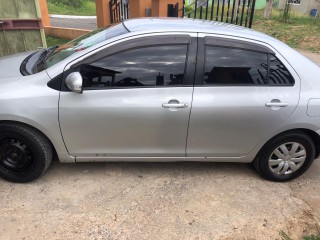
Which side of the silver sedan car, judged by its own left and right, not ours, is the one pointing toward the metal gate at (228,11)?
right

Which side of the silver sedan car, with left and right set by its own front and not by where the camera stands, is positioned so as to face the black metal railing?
right

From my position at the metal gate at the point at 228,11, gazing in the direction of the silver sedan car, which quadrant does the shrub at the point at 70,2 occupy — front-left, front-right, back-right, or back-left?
back-right

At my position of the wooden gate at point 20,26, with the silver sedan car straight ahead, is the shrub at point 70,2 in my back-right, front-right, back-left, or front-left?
back-left

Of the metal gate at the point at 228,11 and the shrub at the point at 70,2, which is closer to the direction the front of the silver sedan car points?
the shrub

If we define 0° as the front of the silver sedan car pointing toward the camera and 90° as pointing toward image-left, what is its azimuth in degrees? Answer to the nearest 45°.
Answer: approximately 90°

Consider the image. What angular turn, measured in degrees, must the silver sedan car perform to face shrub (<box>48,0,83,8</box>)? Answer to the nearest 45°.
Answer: approximately 90° to its right

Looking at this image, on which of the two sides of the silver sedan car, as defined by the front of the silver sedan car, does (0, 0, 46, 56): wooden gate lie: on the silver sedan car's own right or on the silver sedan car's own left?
on the silver sedan car's own right

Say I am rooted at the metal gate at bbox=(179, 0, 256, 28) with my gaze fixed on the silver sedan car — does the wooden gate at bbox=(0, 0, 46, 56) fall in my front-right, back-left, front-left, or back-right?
front-right
